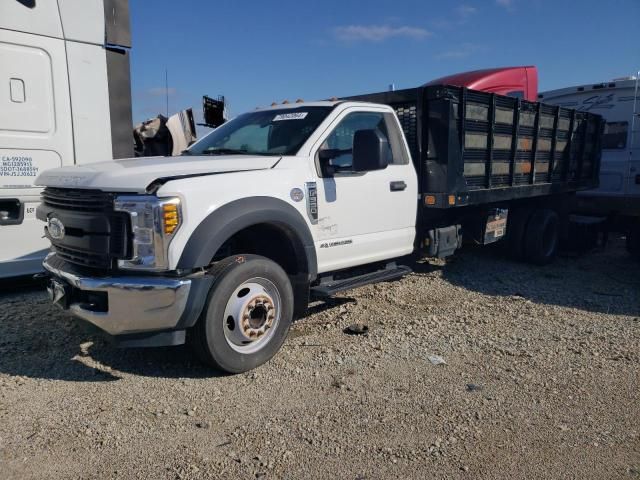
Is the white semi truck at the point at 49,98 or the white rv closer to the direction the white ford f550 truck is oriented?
the white semi truck

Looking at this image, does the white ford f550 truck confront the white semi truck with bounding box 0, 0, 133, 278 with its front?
no

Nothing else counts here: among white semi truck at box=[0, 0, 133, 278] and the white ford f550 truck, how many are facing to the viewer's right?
0

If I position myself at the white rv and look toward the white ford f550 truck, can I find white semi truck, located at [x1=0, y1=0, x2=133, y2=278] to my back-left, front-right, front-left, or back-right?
front-right

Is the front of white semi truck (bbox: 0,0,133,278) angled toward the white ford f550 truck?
no

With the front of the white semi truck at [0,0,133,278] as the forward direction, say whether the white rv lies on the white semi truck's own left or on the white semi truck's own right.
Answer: on the white semi truck's own left

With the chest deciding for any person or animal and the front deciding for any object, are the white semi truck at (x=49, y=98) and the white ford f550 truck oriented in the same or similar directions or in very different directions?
same or similar directions

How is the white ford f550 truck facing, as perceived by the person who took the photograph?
facing the viewer and to the left of the viewer

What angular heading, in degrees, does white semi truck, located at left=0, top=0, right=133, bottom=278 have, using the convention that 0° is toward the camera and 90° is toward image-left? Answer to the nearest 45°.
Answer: approximately 45°

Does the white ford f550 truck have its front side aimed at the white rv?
no

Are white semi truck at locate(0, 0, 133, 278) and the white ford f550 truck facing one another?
no
